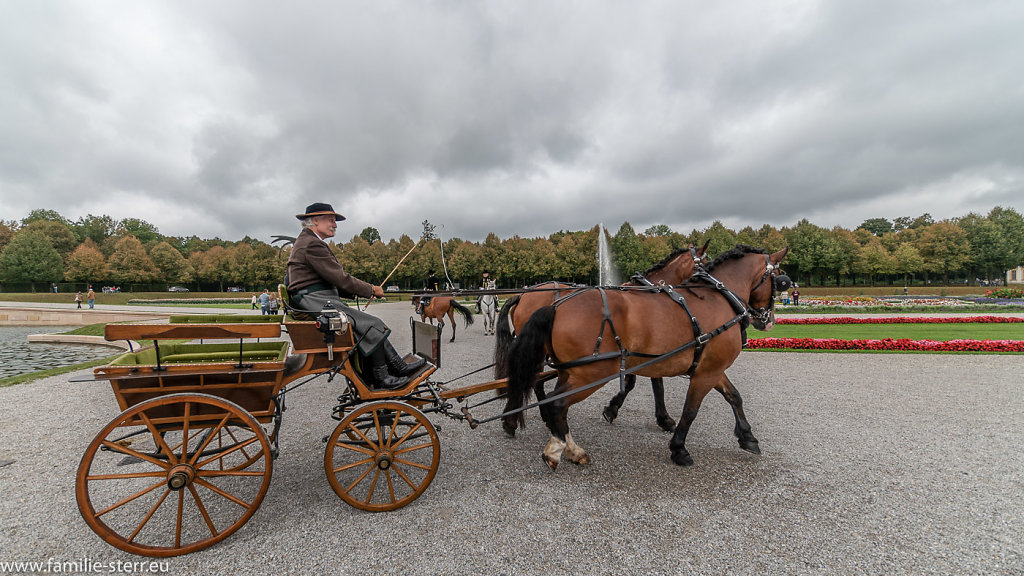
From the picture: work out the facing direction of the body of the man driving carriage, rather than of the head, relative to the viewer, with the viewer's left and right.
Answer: facing to the right of the viewer

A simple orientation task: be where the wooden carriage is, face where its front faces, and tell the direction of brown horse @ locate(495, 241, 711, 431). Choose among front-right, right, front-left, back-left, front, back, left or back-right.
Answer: front

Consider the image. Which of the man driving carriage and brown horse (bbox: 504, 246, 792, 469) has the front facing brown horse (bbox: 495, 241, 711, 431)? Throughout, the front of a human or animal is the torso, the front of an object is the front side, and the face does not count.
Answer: the man driving carriage

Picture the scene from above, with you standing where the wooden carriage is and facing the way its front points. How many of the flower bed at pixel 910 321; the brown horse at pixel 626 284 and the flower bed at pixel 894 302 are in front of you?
3

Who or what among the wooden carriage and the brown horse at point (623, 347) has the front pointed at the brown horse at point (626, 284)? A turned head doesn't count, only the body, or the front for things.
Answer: the wooden carriage

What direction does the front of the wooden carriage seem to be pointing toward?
to the viewer's right

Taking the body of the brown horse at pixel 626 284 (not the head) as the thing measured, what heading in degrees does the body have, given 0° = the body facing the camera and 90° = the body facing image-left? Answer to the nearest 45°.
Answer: approximately 270°

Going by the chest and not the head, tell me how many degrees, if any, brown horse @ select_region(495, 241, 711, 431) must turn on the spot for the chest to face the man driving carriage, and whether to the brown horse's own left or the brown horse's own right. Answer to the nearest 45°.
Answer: approximately 135° to the brown horse's own right

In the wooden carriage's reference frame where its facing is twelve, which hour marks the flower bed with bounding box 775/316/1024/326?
The flower bed is roughly at 12 o'clock from the wooden carriage.

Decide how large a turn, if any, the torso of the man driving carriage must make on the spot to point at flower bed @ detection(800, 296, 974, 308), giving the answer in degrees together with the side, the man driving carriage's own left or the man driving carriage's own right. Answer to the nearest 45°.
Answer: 0° — they already face it

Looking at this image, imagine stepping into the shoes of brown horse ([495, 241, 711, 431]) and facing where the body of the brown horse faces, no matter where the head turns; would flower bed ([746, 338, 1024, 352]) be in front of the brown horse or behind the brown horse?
in front

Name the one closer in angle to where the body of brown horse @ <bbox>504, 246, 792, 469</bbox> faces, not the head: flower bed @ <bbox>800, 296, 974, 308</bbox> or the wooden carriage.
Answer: the flower bed

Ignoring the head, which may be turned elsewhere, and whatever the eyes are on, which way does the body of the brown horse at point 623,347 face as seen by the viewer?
to the viewer's right

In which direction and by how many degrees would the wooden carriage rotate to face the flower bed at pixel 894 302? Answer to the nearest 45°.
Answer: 0° — it already faces it

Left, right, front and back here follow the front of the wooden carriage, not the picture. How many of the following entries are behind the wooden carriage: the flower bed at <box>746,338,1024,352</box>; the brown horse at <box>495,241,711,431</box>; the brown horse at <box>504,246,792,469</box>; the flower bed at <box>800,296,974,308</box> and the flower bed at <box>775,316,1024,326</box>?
0

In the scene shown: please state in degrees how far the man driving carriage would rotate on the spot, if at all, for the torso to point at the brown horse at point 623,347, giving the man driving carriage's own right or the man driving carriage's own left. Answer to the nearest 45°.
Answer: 0° — they already face it

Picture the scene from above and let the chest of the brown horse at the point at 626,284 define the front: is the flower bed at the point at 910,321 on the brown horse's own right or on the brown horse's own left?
on the brown horse's own left

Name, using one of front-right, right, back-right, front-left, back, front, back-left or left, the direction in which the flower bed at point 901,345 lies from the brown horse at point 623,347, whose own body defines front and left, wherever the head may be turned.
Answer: front-left

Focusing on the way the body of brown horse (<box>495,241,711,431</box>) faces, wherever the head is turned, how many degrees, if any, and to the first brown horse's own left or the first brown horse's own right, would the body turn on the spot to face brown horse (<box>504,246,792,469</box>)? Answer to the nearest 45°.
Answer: approximately 90° to the first brown horse's own right

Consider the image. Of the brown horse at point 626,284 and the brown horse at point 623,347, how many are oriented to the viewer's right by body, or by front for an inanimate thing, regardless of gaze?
2
